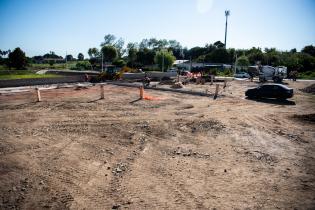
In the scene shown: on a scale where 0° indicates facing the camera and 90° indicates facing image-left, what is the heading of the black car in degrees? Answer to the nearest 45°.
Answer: approximately 90°
